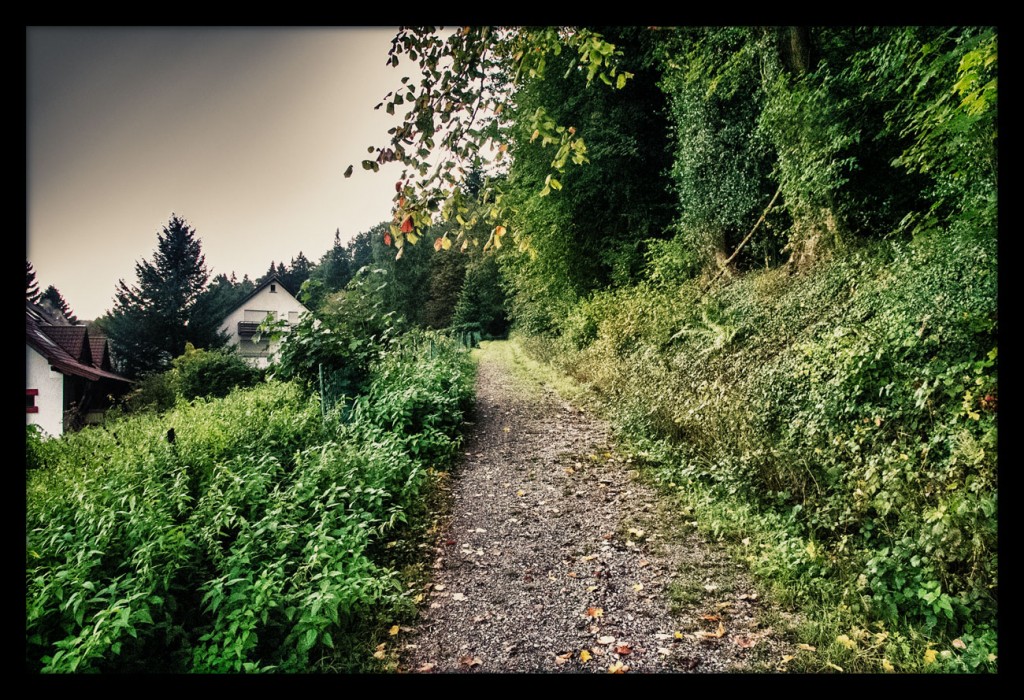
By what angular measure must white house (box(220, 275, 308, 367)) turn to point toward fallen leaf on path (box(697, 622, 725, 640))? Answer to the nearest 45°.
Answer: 0° — it already faces it

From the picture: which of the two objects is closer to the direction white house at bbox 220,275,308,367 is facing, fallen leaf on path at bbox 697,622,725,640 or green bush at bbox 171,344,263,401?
the fallen leaf on path

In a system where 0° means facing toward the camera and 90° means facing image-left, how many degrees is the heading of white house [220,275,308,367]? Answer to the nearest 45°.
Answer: approximately 0°

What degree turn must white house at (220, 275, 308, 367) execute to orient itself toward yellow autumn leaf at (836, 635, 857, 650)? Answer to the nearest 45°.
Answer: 0° — it already faces it

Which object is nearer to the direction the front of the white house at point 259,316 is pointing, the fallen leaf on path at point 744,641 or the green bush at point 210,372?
the fallen leaf on path
